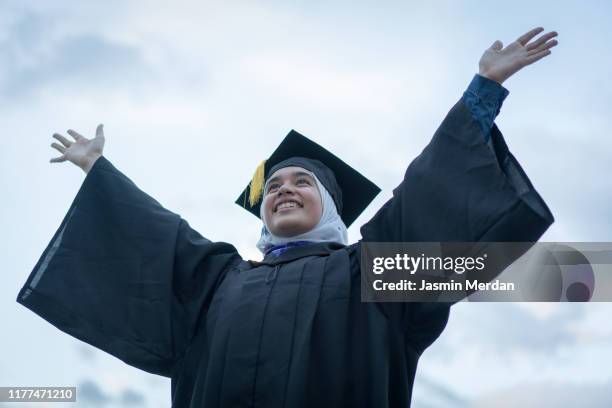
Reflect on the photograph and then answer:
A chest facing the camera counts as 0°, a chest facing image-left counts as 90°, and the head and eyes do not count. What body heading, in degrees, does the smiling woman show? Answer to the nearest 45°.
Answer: approximately 45°
